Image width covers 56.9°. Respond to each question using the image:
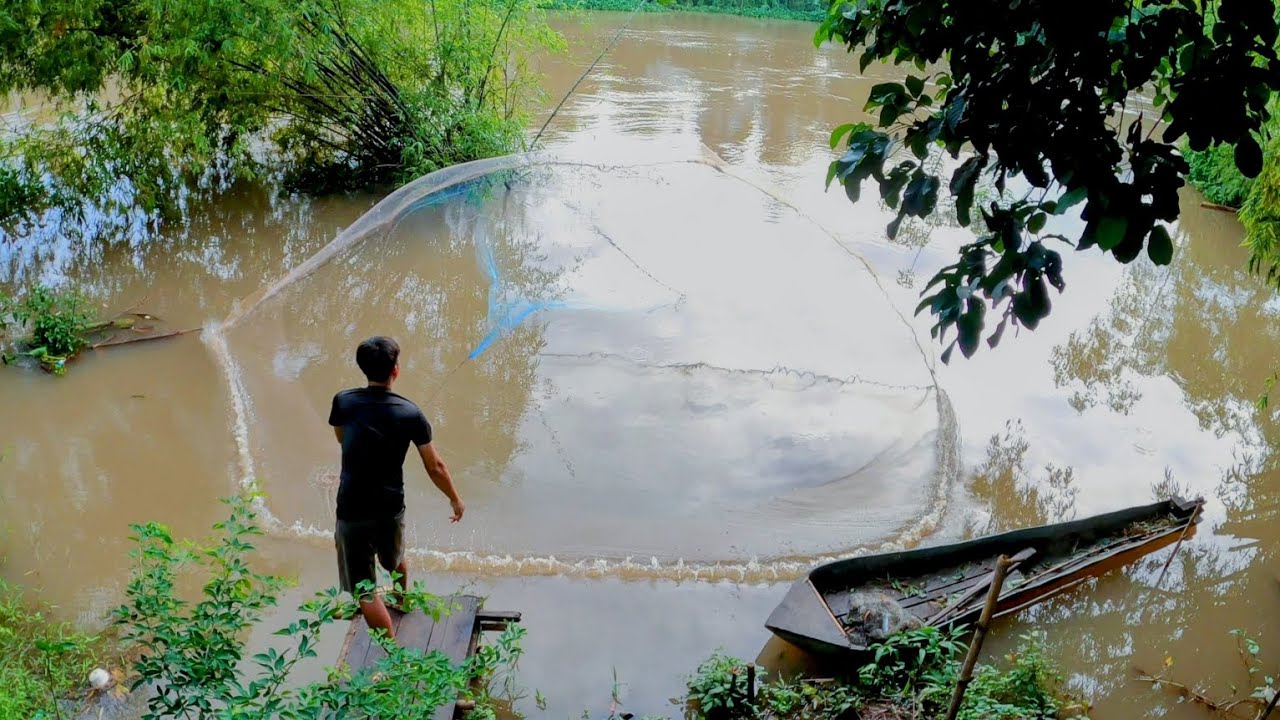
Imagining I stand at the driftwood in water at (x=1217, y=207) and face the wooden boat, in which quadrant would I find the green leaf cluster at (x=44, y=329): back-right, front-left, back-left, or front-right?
front-right

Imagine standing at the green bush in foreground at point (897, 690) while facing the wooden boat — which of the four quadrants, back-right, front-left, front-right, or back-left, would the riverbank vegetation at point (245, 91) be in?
front-left
